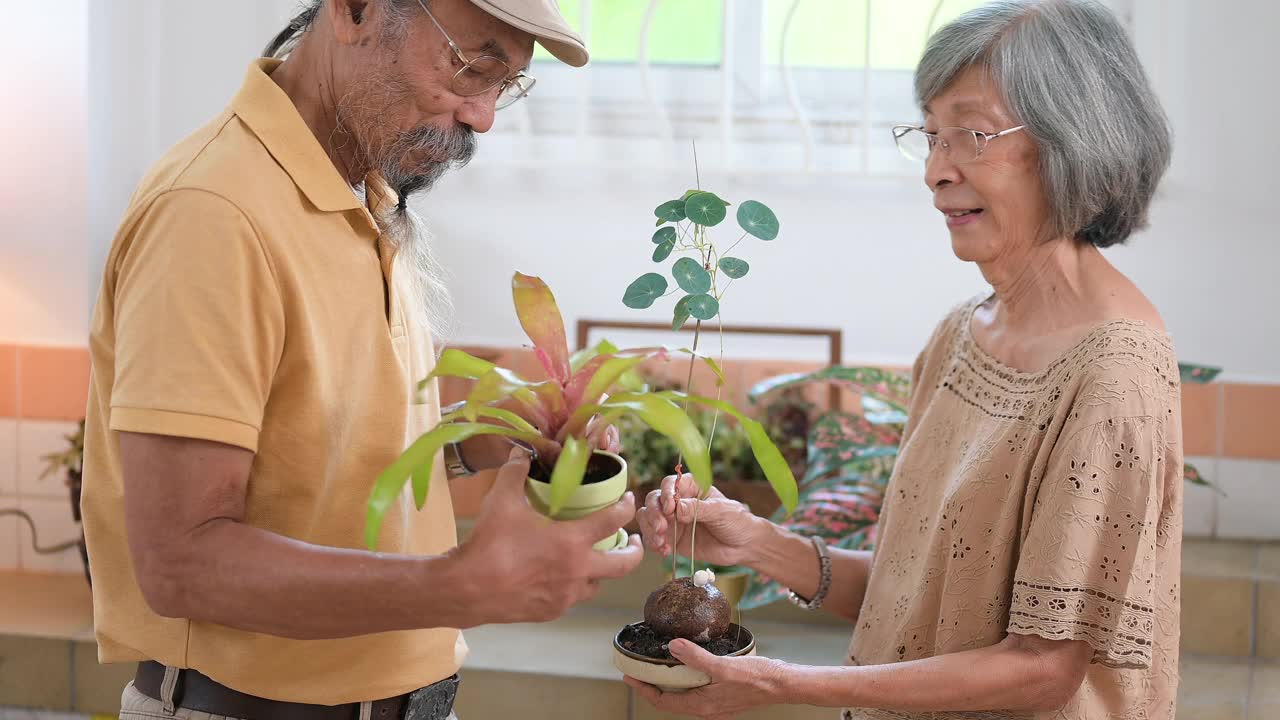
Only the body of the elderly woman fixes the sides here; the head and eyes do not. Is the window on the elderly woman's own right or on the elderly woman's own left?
on the elderly woman's own right

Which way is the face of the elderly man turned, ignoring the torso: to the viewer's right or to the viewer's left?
to the viewer's right

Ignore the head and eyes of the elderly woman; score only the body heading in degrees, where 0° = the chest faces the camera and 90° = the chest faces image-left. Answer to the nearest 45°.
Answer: approximately 45°

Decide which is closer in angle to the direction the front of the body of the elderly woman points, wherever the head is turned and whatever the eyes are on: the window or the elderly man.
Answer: the elderly man

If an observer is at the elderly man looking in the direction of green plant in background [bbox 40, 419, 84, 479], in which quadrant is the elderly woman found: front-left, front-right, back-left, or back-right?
back-right

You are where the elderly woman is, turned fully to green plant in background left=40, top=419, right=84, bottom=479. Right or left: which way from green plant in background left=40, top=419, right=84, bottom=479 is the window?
right

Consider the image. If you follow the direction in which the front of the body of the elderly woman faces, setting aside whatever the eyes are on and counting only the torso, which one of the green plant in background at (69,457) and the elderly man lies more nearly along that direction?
the elderly man

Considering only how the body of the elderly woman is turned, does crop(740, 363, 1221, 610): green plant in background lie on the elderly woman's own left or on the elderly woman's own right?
on the elderly woman's own right

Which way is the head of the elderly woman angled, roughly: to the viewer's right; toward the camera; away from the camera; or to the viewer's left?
to the viewer's left

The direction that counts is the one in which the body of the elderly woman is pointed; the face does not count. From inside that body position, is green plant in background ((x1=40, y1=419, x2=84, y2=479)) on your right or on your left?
on your right

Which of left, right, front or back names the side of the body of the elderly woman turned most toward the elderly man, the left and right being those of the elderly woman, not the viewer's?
front
